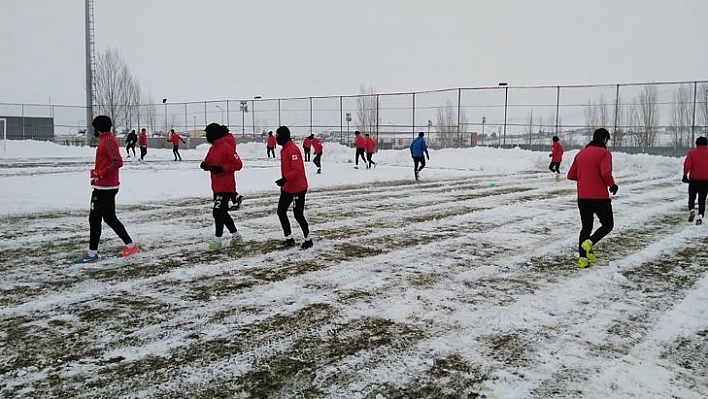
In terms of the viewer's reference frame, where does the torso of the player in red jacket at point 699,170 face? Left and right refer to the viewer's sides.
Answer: facing away from the viewer

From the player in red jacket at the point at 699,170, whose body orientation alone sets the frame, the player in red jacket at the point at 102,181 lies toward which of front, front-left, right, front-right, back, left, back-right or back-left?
back-left

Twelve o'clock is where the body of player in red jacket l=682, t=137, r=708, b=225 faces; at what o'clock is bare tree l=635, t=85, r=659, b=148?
The bare tree is roughly at 12 o'clock from the player in red jacket.

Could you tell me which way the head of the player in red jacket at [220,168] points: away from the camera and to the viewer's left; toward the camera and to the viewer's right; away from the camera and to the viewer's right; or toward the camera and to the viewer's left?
away from the camera and to the viewer's left

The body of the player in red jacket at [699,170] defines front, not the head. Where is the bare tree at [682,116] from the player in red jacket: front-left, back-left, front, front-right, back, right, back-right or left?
front
